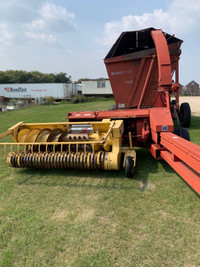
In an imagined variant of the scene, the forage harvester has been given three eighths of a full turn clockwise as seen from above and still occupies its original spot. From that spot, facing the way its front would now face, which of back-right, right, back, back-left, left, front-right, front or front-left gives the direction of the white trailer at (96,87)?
front-right

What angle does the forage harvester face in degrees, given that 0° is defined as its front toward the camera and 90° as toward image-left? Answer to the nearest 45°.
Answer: approximately 0°

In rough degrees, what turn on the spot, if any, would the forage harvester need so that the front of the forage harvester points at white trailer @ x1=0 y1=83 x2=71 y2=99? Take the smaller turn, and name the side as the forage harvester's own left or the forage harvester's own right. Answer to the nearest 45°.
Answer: approximately 180°
